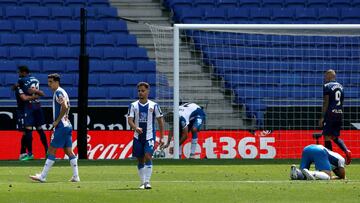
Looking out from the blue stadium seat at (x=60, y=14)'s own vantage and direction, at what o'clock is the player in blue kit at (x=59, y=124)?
The player in blue kit is roughly at 12 o'clock from the blue stadium seat.

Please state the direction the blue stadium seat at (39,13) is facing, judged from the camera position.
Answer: facing the viewer

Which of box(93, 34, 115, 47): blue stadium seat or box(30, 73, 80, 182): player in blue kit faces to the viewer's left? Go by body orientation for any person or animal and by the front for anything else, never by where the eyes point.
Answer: the player in blue kit

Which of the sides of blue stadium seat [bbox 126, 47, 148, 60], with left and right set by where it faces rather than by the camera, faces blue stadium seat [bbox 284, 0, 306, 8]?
left

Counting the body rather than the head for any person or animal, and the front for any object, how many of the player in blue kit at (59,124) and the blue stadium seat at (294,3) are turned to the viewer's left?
1

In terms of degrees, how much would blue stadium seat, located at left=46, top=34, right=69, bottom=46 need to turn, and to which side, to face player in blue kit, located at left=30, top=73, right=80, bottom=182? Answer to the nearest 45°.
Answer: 0° — it already faces them

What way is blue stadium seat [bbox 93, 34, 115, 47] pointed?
toward the camera

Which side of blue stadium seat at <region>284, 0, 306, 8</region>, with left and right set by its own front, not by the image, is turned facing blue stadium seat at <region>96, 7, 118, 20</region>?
right

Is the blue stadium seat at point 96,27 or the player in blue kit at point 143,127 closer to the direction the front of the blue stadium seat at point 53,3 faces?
the player in blue kit

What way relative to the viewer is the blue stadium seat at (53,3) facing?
toward the camera

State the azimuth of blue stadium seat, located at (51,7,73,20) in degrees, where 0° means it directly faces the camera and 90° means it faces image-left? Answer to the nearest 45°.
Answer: approximately 0°
